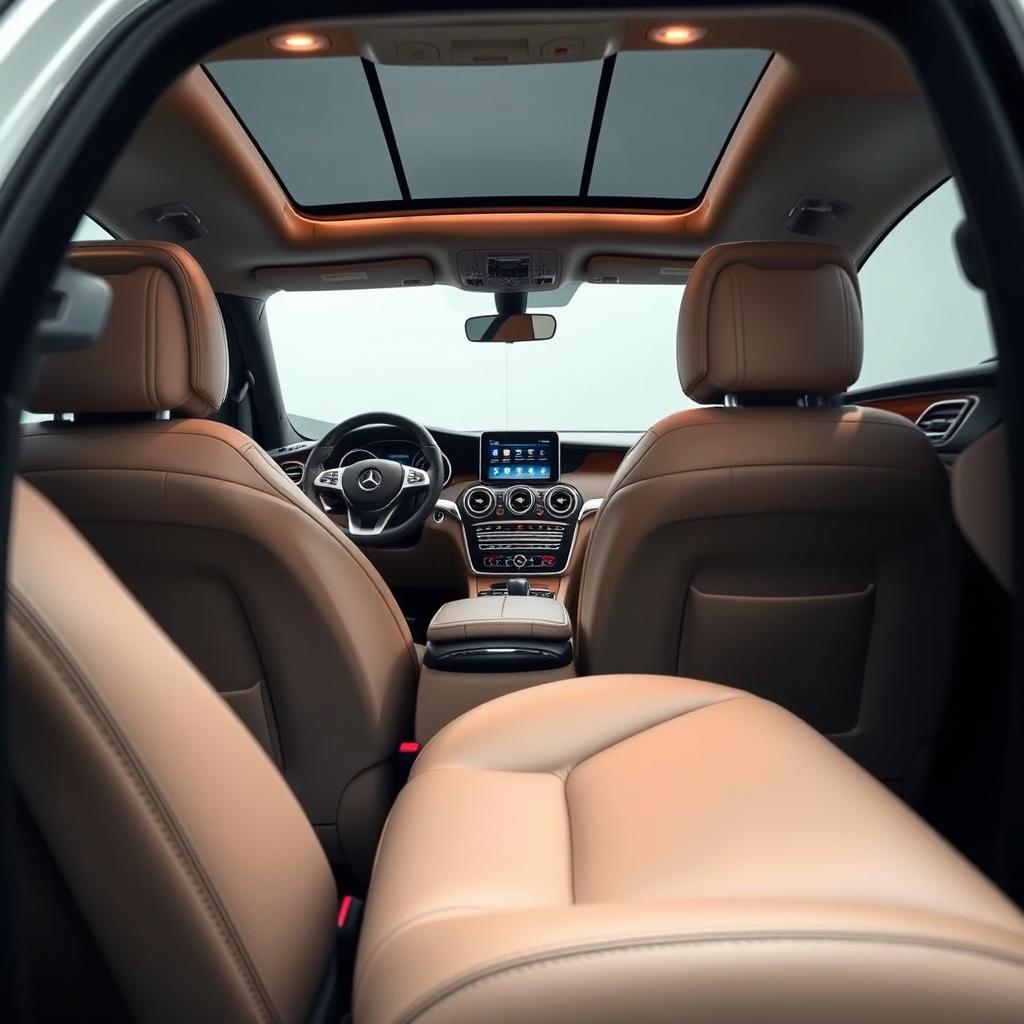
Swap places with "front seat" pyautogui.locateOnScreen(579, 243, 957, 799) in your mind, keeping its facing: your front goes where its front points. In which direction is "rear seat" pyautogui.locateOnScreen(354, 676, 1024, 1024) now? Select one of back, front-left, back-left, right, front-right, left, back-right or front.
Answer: back

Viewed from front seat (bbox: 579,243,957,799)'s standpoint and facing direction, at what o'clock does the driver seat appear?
The driver seat is roughly at 8 o'clock from the front seat.

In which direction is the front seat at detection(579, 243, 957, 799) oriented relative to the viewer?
away from the camera
